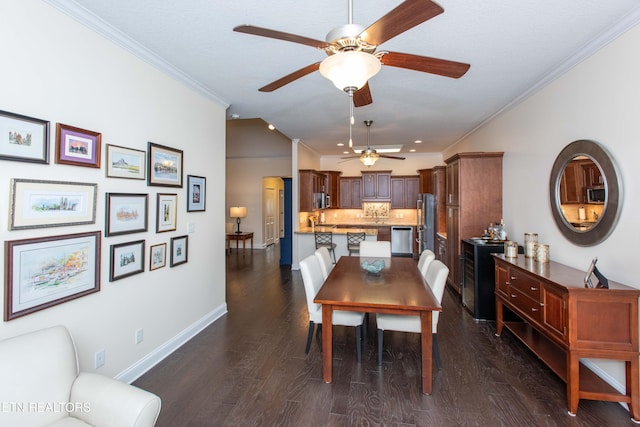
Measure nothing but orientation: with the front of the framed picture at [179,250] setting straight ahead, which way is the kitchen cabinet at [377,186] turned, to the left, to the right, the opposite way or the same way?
to the right

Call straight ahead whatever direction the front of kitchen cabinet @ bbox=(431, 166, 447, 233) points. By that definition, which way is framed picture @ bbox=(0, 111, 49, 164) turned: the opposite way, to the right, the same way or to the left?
the opposite way

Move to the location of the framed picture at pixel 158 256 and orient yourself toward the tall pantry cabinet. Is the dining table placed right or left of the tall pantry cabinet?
right

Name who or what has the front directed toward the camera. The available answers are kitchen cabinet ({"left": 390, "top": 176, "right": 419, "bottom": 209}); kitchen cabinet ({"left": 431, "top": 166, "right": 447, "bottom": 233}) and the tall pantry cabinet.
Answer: kitchen cabinet ({"left": 390, "top": 176, "right": 419, "bottom": 209})

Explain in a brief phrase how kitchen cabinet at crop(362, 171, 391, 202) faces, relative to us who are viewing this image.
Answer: facing the viewer

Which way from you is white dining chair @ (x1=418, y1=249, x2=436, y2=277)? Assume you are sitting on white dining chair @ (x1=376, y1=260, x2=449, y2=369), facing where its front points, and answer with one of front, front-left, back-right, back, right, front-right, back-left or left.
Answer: right

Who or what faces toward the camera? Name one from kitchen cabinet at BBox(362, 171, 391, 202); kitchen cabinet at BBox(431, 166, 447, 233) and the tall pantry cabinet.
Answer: kitchen cabinet at BBox(362, 171, 391, 202)

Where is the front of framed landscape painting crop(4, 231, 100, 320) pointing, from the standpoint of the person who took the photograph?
facing the viewer and to the right of the viewer

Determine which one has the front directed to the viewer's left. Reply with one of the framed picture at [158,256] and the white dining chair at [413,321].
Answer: the white dining chair

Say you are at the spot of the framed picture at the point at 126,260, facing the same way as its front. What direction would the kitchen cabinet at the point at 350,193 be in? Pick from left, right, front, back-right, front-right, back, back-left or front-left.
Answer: left

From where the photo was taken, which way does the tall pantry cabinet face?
to the viewer's left

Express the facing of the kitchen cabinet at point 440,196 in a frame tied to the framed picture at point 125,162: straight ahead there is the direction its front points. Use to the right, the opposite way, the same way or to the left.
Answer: the opposite way

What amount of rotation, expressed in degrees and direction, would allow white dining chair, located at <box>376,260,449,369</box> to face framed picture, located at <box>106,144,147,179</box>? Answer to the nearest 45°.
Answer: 0° — it already faces it

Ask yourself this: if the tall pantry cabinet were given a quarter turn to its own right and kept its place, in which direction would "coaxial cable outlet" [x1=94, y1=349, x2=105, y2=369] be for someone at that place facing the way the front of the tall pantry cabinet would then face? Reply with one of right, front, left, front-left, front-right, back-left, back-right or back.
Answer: back-left

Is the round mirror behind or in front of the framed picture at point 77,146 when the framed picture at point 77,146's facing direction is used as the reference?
in front
